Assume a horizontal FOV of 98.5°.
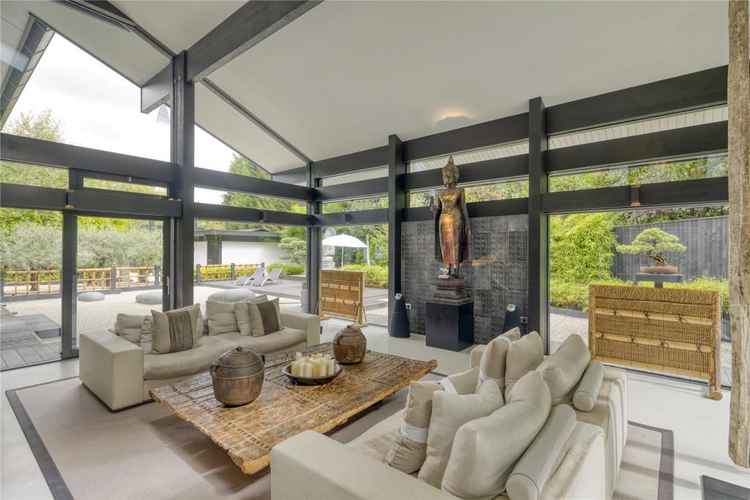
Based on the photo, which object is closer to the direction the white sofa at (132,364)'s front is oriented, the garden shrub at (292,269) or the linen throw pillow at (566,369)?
the linen throw pillow

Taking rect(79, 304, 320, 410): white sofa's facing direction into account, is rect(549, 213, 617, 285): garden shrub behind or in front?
in front

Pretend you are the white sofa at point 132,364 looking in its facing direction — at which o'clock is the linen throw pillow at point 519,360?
The linen throw pillow is roughly at 12 o'clock from the white sofa.

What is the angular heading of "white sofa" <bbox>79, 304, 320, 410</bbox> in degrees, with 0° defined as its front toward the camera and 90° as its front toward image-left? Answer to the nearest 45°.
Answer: approximately 315°

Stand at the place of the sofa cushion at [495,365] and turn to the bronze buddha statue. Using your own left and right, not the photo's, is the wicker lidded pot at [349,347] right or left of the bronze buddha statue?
left

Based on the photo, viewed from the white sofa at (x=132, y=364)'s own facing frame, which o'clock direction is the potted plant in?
The potted plant is roughly at 11 o'clock from the white sofa.

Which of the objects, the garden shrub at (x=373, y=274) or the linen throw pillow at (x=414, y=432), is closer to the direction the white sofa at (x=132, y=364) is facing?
the linen throw pillow

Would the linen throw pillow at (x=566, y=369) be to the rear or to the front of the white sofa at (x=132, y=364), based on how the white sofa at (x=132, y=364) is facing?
to the front

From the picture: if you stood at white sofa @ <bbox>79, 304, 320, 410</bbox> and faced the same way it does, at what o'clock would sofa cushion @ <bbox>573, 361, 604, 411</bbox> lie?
The sofa cushion is roughly at 12 o'clock from the white sofa.

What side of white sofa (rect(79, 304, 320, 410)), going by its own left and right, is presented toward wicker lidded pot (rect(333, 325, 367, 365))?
front

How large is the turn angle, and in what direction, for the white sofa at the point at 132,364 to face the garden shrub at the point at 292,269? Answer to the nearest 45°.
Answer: approximately 90° to its left

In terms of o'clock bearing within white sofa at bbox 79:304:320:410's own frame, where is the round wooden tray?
The round wooden tray is roughly at 12 o'clock from the white sofa.

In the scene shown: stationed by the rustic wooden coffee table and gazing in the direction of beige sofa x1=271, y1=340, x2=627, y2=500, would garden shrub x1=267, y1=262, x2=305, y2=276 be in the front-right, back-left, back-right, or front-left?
back-left
